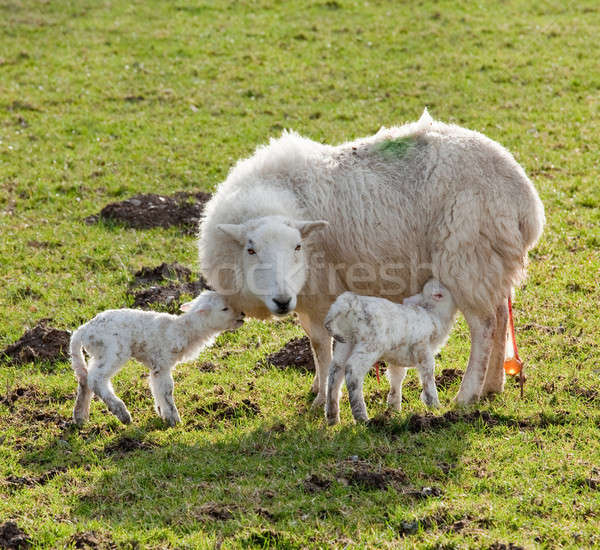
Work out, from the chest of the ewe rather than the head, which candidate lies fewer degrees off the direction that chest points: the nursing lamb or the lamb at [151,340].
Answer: the lamb

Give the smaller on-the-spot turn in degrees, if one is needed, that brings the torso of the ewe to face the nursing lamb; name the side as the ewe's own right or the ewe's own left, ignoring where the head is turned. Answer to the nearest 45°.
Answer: approximately 90° to the ewe's own left

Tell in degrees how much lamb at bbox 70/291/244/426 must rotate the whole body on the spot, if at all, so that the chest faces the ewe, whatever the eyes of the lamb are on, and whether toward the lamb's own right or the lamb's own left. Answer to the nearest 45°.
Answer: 0° — it already faces it

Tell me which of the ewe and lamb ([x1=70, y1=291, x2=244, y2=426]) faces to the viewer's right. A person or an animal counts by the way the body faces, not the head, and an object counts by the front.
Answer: the lamb

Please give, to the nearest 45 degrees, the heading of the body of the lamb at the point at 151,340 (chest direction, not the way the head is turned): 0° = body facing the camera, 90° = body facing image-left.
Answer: approximately 270°

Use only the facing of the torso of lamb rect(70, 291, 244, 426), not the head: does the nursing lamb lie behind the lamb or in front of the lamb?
in front

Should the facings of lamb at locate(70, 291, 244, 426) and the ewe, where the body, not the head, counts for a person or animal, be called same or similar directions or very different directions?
very different directions

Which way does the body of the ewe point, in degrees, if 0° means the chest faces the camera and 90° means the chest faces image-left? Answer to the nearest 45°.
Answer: approximately 90°

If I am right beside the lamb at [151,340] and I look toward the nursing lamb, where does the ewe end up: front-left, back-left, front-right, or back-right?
front-left

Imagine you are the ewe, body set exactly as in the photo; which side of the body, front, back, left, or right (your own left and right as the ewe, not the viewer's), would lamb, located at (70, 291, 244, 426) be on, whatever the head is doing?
front

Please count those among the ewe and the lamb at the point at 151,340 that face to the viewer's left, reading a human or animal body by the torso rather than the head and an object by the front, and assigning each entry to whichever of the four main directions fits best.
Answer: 1
